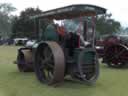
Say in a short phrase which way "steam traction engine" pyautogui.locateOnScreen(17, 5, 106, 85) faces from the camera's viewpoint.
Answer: facing away from the viewer and to the left of the viewer
